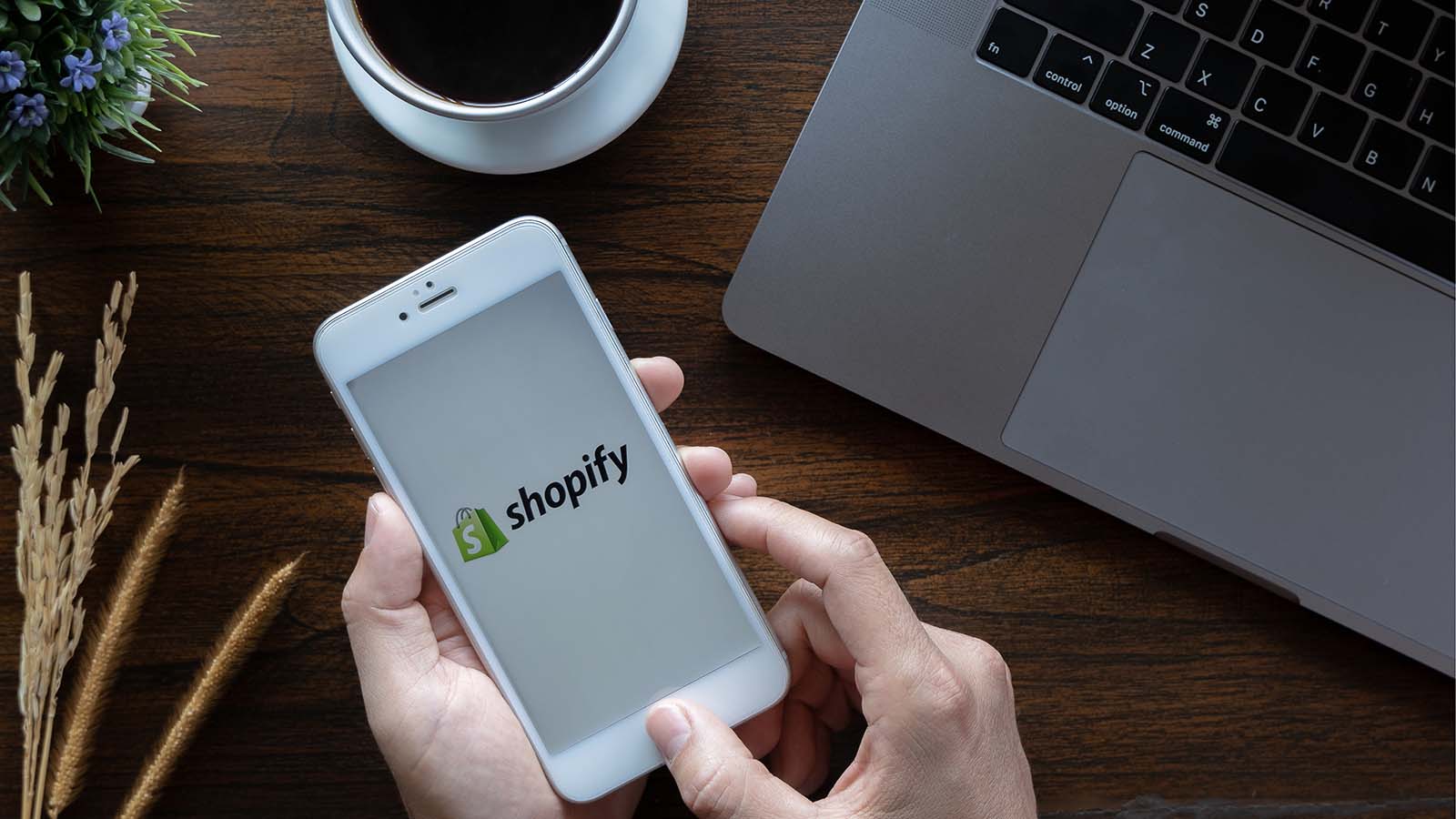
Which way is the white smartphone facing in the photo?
toward the camera

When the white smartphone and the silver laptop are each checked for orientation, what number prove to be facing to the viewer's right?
0

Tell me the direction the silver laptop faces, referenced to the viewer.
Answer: facing the viewer and to the left of the viewer
